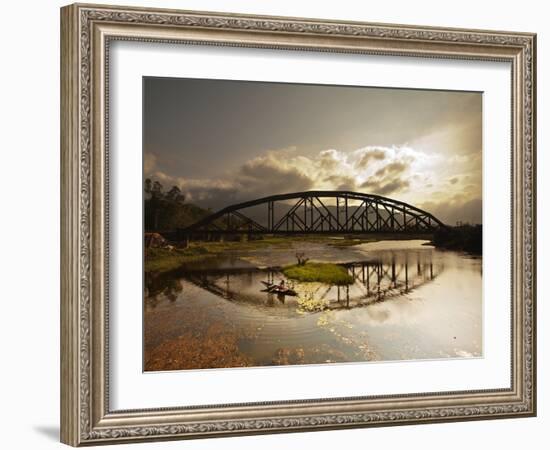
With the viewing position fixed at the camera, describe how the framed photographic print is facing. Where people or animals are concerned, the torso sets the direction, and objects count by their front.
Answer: facing the viewer and to the right of the viewer
